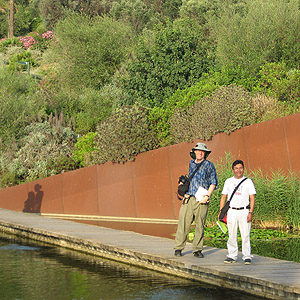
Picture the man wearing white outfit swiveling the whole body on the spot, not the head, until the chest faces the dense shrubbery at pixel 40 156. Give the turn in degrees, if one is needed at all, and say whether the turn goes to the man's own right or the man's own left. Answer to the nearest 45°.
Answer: approximately 135° to the man's own right

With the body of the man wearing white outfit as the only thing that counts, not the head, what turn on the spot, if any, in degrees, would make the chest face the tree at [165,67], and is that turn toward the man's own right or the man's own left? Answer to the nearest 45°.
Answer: approximately 180°

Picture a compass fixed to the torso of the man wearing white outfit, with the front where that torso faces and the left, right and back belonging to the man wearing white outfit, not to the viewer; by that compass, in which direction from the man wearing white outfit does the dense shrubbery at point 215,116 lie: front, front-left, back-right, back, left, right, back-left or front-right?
back

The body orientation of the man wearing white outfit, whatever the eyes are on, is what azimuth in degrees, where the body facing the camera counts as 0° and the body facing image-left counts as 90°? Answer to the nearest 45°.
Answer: approximately 0°

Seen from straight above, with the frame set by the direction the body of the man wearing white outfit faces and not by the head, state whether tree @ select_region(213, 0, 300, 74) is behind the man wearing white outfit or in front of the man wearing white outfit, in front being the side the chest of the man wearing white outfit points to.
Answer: behind

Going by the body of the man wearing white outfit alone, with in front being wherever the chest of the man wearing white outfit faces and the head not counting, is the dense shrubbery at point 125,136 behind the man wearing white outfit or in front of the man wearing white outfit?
behind

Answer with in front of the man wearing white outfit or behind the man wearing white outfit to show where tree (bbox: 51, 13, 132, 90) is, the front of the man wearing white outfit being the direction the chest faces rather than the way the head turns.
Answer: behind
